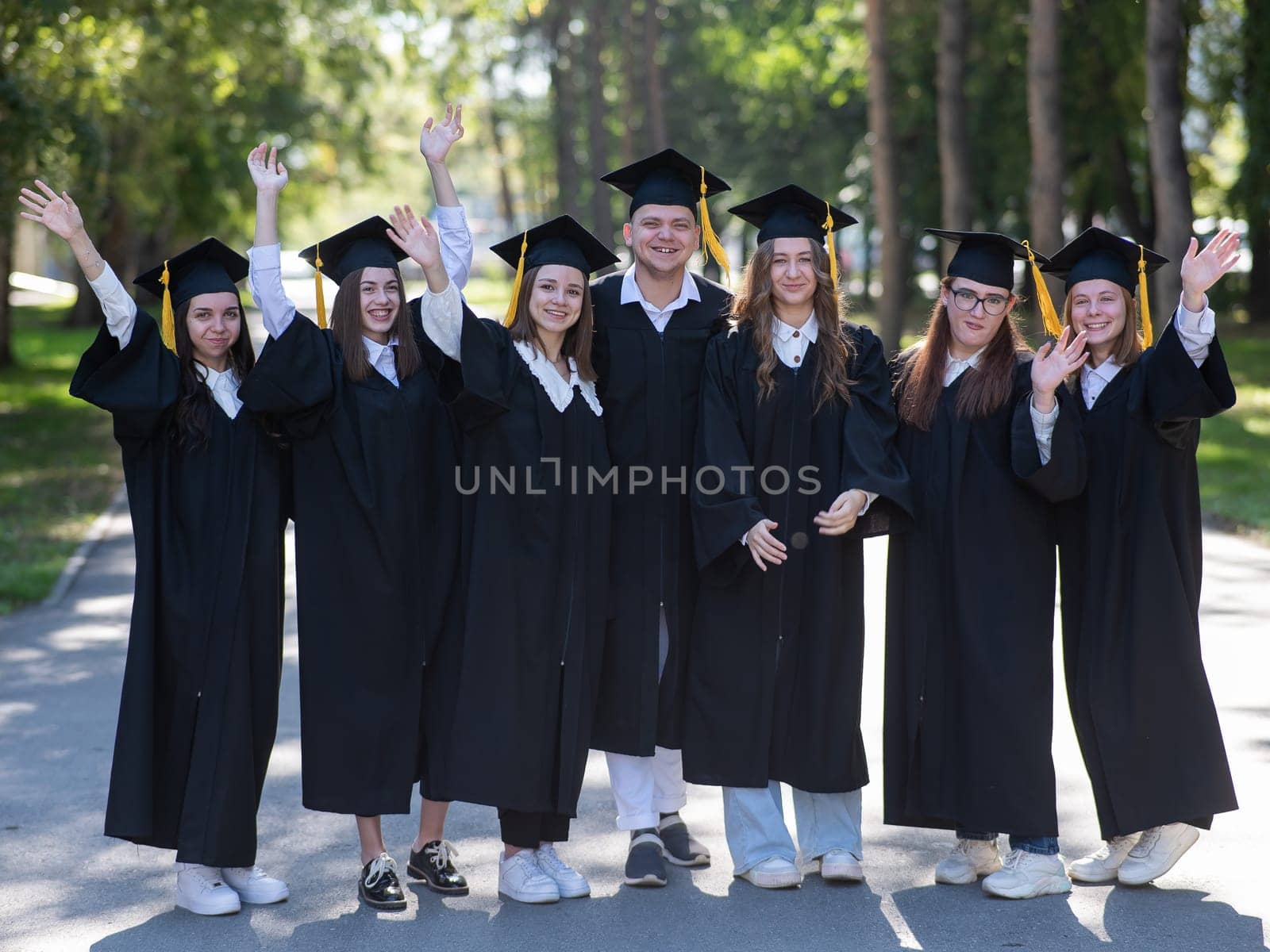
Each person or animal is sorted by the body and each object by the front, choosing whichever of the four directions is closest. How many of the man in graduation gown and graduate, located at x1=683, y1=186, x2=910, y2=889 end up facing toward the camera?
2

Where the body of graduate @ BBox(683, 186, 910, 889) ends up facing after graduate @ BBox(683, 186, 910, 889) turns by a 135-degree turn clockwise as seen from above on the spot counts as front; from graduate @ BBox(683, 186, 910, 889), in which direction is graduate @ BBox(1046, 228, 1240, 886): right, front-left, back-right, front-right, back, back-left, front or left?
back-right

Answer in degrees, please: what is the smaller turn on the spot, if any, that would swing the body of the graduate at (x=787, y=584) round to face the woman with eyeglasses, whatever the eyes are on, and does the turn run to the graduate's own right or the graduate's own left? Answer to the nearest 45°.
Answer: approximately 90° to the graduate's own left

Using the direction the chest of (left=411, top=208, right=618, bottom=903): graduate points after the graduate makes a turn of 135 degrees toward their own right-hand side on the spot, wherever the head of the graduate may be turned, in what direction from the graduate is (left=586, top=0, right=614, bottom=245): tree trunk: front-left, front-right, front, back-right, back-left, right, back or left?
right

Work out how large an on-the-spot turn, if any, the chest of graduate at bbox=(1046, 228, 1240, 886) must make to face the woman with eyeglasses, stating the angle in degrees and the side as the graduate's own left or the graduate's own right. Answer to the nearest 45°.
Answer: approximately 45° to the graduate's own right

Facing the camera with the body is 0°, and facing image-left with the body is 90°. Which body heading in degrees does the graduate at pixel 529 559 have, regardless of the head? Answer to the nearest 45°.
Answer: approximately 315°

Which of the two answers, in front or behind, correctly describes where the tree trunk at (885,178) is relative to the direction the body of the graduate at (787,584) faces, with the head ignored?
behind

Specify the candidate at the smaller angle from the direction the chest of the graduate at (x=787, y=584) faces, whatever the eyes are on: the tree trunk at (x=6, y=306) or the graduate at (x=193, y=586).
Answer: the graduate

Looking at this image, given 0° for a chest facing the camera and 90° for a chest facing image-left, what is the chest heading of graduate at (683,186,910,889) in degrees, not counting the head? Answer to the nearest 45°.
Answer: approximately 0°

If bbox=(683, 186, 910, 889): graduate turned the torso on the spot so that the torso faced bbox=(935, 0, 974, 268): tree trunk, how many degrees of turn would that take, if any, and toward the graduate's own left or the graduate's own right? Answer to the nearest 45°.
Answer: approximately 180°

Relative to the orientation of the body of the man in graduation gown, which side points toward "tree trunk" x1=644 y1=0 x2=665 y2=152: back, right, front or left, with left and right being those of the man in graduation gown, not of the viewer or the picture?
back

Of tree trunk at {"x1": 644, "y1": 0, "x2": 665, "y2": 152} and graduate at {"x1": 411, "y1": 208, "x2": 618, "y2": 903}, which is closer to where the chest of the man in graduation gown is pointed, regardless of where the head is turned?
the graduate

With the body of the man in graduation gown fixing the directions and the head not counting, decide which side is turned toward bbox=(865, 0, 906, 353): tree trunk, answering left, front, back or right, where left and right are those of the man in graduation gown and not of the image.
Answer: back
